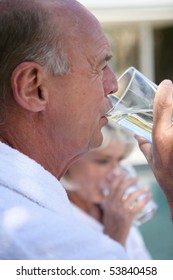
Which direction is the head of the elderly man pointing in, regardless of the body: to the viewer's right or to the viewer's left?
to the viewer's right

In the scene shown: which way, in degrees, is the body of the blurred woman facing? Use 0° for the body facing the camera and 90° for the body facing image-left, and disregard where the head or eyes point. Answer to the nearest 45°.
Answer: approximately 315°
